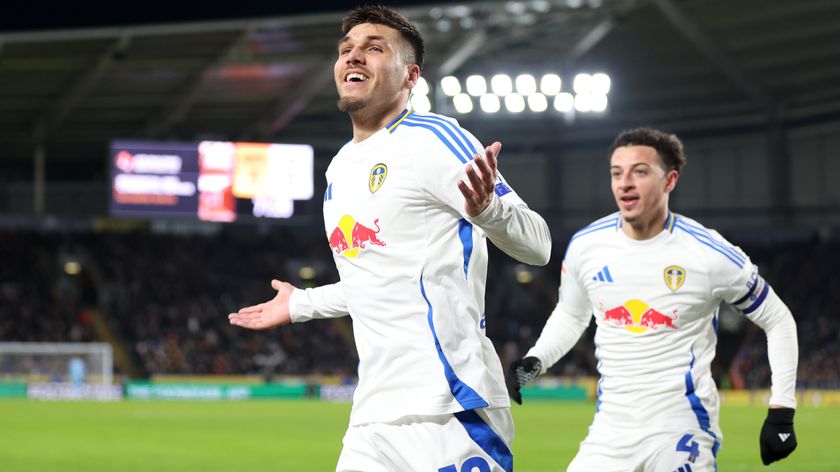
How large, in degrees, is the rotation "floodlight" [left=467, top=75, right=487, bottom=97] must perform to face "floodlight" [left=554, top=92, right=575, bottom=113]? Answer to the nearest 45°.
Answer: approximately 90° to its left

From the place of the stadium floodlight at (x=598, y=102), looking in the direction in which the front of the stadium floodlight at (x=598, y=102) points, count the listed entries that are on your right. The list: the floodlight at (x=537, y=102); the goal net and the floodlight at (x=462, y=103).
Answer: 3

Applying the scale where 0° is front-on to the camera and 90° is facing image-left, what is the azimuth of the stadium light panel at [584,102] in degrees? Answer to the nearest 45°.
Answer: approximately 0°

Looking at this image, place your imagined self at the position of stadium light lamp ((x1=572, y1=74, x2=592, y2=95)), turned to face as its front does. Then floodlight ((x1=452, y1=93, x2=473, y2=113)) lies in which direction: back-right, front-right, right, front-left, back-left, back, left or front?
right

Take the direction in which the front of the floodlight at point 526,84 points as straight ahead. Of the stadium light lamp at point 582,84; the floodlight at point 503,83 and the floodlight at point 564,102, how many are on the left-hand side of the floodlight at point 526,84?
2

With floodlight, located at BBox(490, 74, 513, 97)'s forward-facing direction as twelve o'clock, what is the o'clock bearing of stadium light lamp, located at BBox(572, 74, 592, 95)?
The stadium light lamp is roughly at 9 o'clock from the floodlight.

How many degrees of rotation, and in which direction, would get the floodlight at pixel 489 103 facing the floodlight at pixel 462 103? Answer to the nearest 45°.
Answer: approximately 90° to its right

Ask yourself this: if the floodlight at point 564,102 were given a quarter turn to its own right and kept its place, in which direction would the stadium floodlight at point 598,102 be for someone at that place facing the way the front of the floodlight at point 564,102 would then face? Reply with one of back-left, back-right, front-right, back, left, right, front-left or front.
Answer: back

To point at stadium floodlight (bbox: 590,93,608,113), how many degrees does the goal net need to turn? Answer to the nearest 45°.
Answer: approximately 90° to its left
